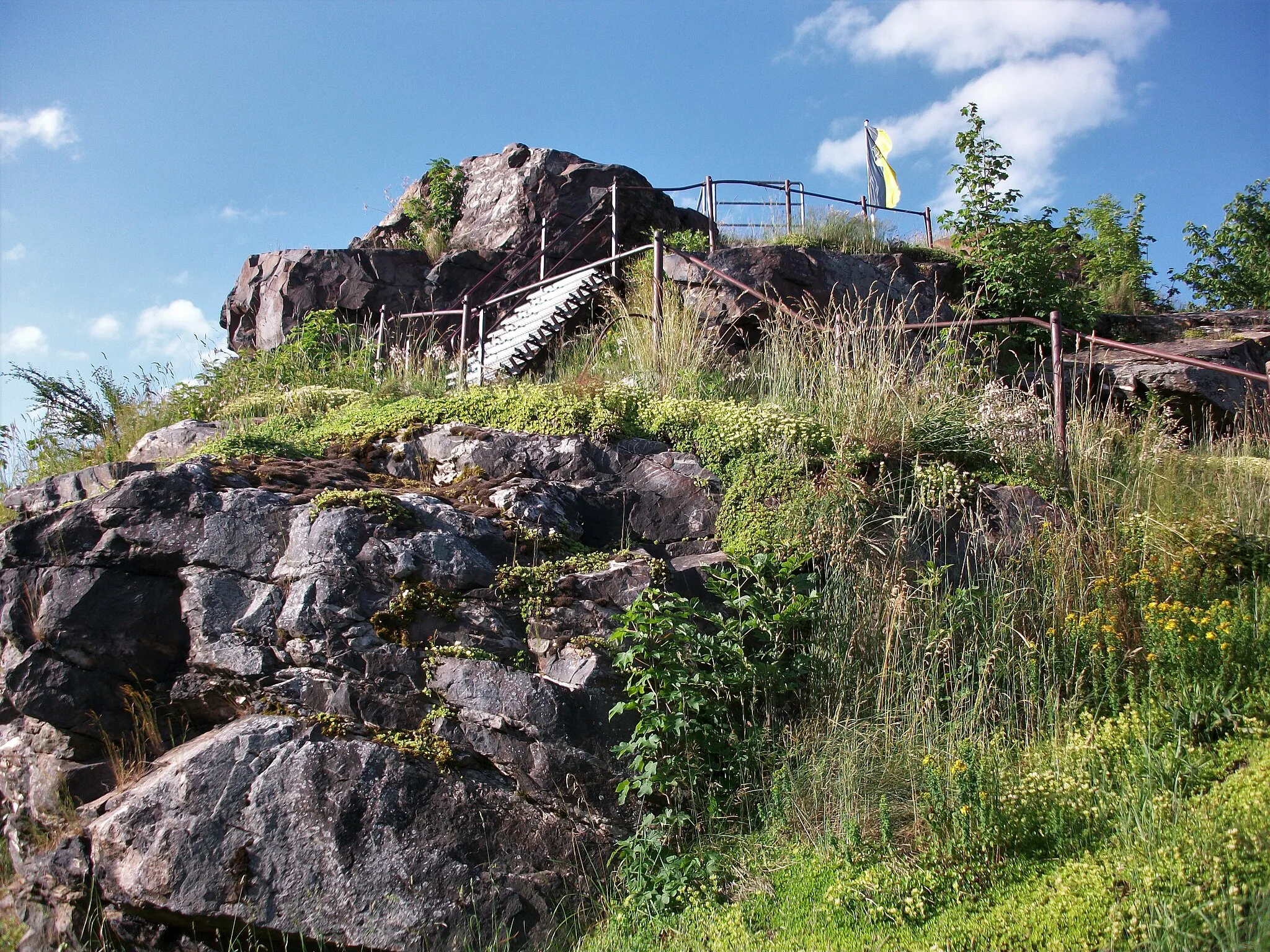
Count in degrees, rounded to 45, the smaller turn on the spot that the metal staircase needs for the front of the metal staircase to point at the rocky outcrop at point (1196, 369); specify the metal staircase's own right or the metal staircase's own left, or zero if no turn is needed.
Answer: approximately 135° to the metal staircase's own left

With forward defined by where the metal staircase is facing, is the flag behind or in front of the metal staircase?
behind

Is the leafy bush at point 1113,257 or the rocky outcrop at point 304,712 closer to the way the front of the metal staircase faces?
the rocky outcrop

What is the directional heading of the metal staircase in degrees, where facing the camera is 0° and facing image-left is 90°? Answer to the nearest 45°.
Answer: approximately 45°

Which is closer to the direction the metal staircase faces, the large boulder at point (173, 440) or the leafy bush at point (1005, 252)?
the large boulder

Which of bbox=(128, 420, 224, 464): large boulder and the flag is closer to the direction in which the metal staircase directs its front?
the large boulder

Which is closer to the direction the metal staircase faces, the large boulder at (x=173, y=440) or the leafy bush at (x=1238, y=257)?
the large boulder

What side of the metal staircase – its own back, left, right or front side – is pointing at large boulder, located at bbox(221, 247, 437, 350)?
right

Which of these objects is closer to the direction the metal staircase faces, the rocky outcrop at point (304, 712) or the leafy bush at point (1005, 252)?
the rocky outcrop

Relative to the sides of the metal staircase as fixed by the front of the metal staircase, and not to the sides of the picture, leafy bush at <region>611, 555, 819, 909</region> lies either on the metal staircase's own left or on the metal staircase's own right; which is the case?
on the metal staircase's own left
